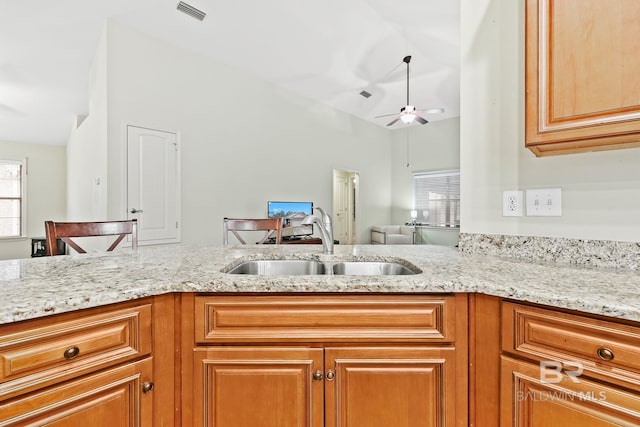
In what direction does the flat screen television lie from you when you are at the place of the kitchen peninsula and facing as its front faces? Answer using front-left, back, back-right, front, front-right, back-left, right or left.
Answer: back

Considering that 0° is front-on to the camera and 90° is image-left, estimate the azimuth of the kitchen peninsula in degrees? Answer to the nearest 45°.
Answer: approximately 0°

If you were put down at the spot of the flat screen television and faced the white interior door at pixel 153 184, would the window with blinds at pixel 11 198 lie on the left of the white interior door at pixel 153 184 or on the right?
right

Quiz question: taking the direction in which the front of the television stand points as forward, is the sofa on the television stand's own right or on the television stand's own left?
on the television stand's own left
